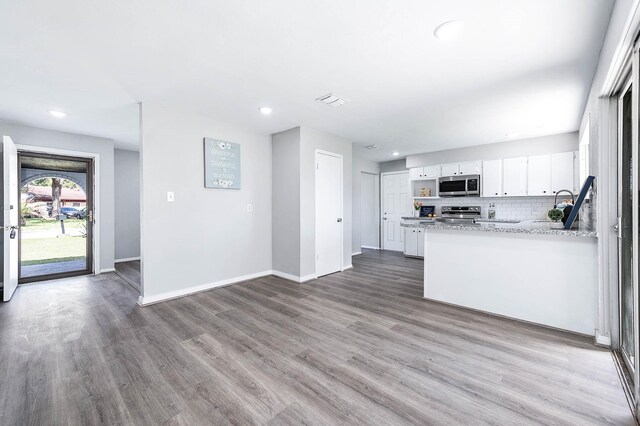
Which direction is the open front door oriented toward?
to the viewer's right

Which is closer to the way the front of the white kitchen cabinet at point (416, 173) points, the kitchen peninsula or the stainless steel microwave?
the kitchen peninsula

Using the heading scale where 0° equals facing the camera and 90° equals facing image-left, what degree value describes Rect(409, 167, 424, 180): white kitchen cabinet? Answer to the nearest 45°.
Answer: approximately 0°

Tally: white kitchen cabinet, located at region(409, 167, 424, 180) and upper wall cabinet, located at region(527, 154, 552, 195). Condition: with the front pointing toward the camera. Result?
2

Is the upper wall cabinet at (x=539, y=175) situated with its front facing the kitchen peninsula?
yes

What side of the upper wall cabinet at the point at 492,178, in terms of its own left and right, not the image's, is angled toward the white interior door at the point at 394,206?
right

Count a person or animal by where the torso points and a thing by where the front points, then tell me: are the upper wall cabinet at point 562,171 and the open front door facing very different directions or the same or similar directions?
very different directions
